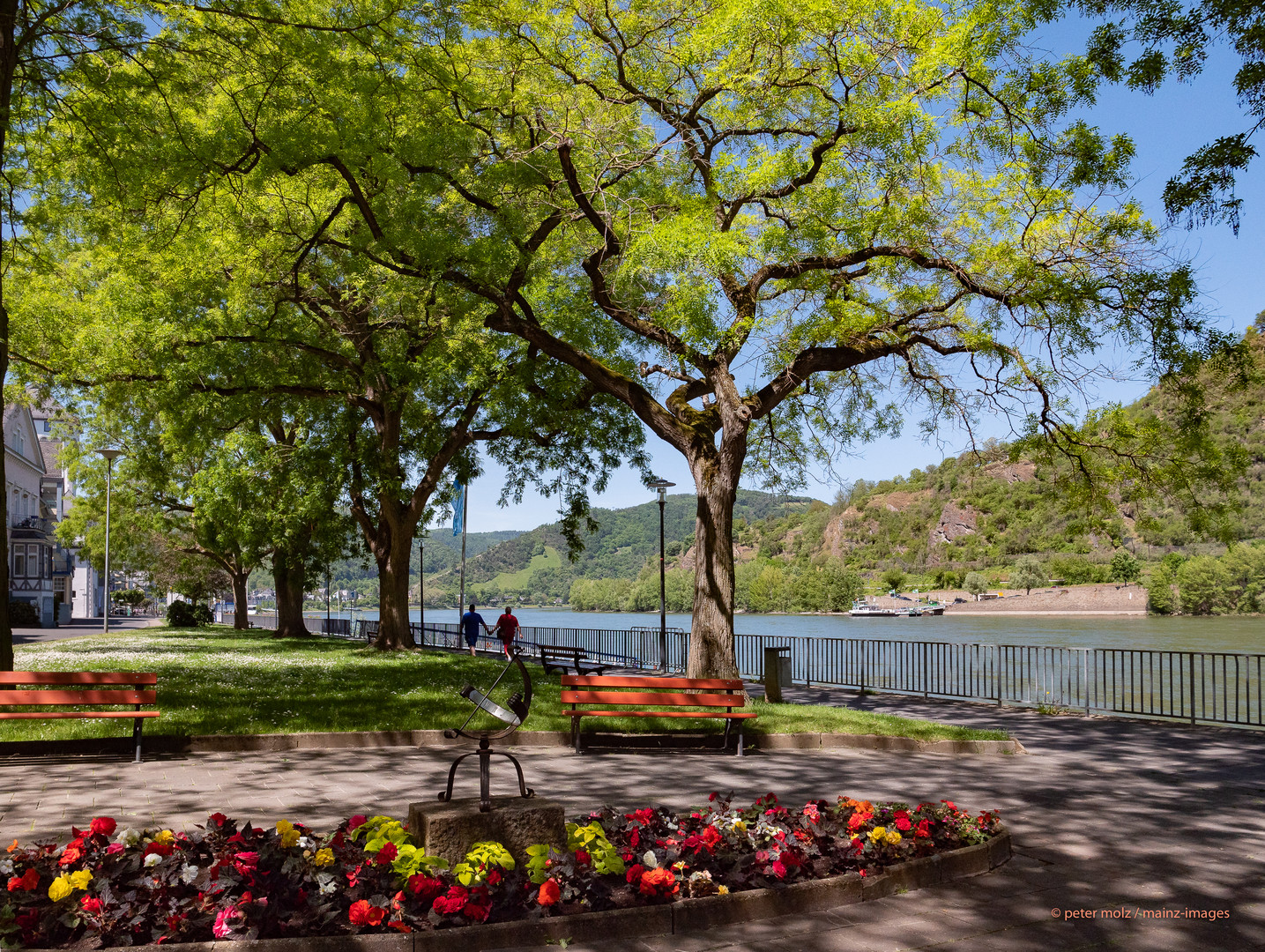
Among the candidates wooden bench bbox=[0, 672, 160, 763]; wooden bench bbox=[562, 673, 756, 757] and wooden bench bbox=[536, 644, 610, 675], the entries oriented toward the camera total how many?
2

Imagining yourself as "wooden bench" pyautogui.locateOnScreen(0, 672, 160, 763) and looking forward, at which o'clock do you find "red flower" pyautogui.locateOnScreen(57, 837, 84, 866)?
The red flower is roughly at 12 o'clock from the wooden bench.

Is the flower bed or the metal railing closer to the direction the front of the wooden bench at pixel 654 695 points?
the flower bed

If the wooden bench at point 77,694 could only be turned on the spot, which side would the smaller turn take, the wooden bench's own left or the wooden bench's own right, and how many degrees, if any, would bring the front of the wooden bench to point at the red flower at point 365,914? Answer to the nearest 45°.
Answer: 0° — it already faces it

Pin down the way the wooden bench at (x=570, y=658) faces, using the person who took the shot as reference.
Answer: facing away from the viewer and to the right of the viewer

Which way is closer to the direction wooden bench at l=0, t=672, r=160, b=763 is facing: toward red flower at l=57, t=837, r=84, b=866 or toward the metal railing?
the red flower

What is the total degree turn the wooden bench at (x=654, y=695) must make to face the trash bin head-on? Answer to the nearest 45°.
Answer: approximately 180°
